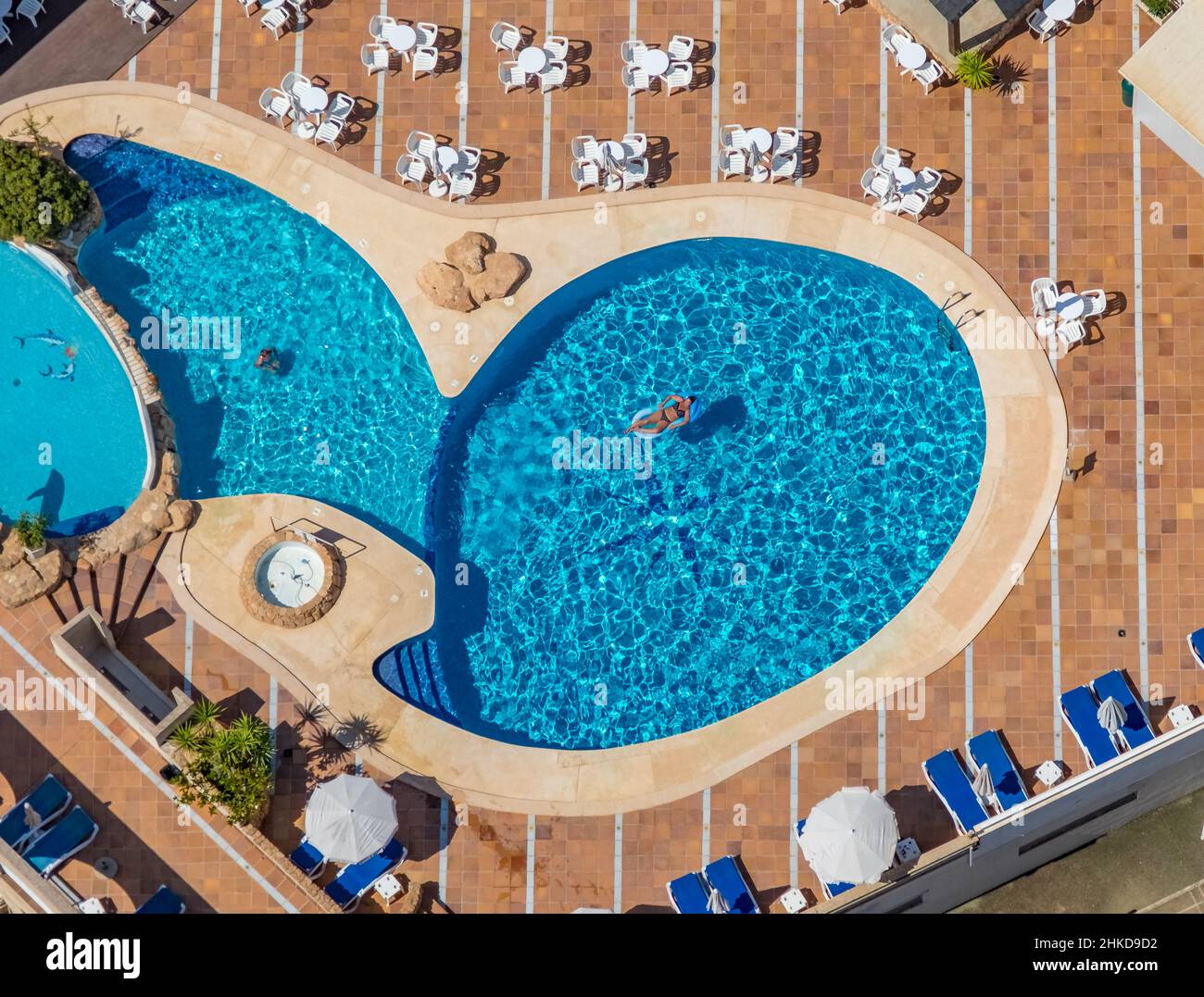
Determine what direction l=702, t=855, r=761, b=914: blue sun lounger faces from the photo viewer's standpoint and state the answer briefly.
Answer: facing away from the viewer and to the left of the viewer

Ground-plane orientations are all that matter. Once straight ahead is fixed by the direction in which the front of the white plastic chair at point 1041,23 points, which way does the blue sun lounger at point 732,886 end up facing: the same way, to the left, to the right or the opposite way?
to the left

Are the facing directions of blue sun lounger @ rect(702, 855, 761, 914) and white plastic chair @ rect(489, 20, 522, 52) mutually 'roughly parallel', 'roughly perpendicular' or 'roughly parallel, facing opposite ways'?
roughly parallel, facing opposite ways

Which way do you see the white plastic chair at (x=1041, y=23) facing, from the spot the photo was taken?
facing away from the viewer and to the right of the viewer

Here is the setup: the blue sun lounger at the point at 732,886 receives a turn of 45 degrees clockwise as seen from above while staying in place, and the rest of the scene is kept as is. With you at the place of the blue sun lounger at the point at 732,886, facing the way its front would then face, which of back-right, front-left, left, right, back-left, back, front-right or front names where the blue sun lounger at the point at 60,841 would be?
left

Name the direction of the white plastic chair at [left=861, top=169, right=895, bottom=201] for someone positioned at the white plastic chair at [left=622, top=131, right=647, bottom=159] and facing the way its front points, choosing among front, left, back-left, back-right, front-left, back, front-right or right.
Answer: back-left

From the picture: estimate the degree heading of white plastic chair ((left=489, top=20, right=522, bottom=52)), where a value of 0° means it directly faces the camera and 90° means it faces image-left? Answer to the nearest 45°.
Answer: approximately 315°

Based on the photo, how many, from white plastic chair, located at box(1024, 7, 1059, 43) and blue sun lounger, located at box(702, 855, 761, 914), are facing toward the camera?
0

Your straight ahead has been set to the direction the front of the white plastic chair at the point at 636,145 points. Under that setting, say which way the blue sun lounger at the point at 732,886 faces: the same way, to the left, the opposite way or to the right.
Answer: to the right

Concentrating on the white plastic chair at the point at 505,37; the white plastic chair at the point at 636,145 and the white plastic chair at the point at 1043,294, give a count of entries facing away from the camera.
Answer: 0

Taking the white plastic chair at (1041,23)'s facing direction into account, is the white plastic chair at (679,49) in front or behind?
behind

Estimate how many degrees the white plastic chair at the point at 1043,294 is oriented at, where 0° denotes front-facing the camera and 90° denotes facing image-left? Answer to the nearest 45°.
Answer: approximately 315°
